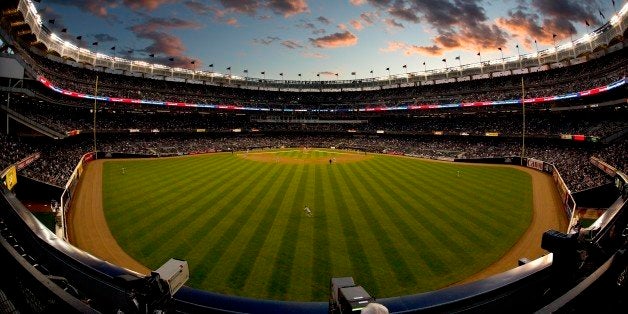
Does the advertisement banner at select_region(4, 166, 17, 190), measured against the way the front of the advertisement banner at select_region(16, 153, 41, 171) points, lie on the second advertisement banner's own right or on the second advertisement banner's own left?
on the second advertisement banner's own right

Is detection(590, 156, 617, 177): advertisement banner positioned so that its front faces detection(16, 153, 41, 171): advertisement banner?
yes

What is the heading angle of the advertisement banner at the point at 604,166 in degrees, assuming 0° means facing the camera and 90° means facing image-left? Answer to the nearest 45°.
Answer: approximately 45°

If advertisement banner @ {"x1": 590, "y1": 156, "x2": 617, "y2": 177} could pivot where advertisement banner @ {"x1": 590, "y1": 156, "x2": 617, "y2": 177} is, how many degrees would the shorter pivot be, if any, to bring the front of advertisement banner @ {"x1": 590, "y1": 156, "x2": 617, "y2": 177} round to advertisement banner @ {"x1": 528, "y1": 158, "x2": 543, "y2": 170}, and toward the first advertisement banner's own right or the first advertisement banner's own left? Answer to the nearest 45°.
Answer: approximately 90° to the first advertisement banner's own right

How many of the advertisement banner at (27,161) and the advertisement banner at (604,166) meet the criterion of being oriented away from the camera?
0

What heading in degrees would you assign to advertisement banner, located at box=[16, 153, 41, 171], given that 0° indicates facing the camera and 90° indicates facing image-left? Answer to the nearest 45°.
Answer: approximately 315°

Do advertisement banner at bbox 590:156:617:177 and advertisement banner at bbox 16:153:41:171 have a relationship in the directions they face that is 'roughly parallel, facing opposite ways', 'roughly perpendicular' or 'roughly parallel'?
roughly parallel, facing opposite ways

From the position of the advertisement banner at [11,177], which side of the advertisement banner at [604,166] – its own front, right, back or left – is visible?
front

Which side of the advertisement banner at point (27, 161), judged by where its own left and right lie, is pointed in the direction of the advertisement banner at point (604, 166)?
front
